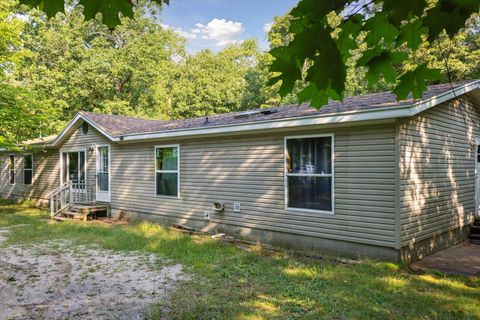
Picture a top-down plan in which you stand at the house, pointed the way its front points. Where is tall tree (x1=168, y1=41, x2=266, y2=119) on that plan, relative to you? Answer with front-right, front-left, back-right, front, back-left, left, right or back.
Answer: back-right

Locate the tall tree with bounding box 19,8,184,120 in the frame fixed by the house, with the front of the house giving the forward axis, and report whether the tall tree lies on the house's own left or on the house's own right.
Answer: on the house's own right

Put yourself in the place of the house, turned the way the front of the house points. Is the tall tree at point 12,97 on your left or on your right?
on your right

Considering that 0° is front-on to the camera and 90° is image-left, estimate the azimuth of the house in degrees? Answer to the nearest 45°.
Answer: approximately 45°

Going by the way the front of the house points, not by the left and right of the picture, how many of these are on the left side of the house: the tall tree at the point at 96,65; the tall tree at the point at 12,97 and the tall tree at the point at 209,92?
0
